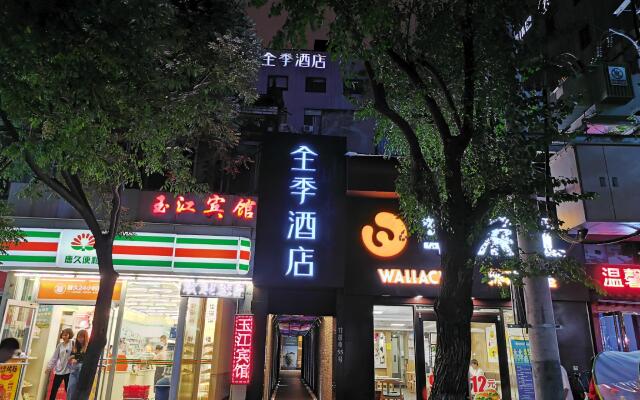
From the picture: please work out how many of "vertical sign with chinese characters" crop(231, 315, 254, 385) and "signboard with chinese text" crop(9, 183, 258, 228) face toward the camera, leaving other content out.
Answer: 2

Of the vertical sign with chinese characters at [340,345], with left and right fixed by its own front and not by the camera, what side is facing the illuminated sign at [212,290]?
right

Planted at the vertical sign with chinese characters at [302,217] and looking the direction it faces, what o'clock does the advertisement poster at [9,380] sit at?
The advertisement poster is roughly at 3 o'clock from the vertical sign with chinese characters.

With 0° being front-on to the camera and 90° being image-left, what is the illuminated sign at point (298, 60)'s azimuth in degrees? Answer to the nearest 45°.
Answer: approximately 0°

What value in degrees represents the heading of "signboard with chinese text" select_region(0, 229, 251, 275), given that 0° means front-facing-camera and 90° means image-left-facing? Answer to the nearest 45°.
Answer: approximately 0°

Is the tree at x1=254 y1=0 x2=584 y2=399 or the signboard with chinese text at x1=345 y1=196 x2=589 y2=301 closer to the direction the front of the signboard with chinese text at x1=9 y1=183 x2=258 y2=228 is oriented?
the tree

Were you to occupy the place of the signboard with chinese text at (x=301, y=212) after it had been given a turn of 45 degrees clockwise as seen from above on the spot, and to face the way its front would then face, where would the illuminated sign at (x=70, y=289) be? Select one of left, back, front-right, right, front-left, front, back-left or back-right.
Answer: front-right

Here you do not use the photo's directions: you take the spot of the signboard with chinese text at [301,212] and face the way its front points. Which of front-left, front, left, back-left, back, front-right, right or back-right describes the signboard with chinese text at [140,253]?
right
